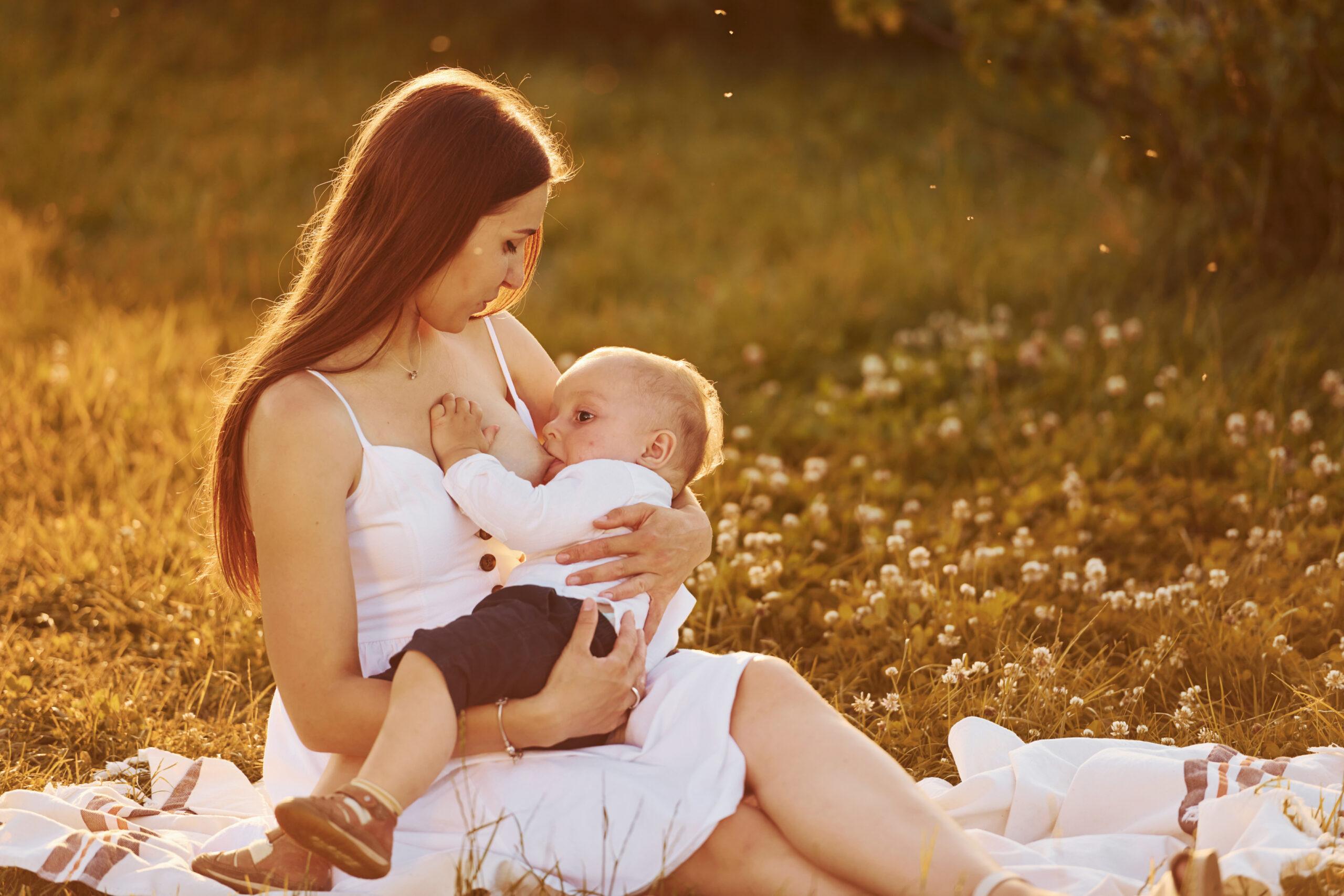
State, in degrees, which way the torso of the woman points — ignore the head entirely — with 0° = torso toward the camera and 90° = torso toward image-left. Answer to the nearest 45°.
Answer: approximately 315°

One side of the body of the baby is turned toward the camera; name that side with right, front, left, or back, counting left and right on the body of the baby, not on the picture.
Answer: left

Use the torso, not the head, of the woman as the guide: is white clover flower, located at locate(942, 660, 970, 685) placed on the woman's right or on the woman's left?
on the woman's left

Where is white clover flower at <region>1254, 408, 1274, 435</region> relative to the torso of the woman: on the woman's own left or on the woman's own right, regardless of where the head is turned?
on the woman's own left

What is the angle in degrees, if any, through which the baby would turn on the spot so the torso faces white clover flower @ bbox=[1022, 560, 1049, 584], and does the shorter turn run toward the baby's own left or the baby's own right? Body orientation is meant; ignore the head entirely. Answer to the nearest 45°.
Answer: approximately 135° to the baby's own right

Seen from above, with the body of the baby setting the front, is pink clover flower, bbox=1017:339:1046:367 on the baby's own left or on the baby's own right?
on the baby's own right

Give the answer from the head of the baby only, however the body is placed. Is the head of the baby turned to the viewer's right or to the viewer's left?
to the viewer's left

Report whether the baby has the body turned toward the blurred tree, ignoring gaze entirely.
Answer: no

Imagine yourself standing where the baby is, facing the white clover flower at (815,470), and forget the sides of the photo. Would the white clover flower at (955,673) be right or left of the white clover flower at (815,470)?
right

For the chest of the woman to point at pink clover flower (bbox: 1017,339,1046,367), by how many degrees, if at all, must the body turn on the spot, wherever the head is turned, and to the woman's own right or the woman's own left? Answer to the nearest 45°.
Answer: approximately 90° to the woman's own left
